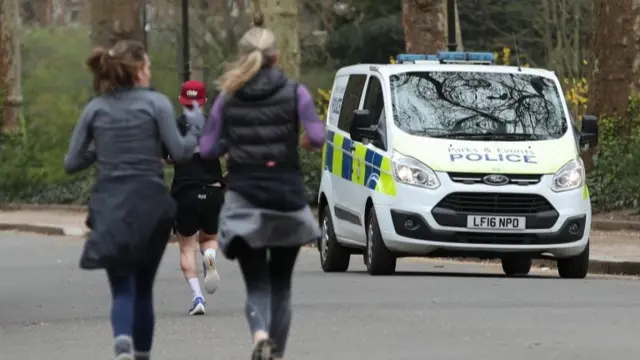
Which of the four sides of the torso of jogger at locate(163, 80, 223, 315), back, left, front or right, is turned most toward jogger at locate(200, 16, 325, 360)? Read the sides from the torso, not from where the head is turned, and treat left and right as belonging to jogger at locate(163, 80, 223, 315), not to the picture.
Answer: back

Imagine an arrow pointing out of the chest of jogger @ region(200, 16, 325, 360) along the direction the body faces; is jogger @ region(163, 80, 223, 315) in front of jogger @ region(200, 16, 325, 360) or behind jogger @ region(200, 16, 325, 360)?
in front

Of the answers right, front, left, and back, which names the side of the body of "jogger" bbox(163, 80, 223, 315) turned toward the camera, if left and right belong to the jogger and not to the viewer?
back

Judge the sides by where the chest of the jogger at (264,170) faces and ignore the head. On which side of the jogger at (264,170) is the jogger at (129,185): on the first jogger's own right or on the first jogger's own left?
on the first jogger's own left

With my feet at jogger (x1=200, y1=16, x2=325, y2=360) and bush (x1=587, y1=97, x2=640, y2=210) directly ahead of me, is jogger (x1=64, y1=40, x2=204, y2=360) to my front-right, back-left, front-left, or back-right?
back-left

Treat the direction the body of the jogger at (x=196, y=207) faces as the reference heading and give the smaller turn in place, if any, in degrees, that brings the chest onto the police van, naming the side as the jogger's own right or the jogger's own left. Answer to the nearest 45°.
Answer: approximately 45° to the jogger's own right

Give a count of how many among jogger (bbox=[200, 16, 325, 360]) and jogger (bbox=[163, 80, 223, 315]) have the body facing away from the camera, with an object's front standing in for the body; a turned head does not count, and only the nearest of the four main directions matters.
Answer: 2

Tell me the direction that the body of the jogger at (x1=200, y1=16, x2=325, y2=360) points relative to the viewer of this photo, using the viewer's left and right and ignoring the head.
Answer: facing away from the viewer
